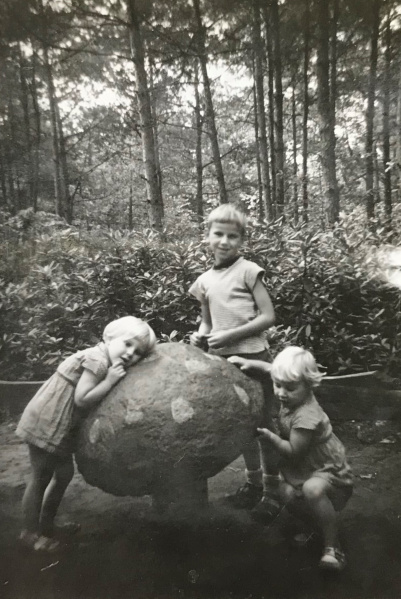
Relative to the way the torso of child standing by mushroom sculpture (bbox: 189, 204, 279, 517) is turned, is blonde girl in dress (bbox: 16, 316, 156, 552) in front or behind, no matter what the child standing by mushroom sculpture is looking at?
in front

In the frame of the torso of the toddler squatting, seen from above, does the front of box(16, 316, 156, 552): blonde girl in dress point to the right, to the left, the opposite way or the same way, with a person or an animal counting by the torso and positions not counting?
the opposite way

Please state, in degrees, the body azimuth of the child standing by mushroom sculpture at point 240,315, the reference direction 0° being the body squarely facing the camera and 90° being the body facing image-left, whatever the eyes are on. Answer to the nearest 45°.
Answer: approximately 45°

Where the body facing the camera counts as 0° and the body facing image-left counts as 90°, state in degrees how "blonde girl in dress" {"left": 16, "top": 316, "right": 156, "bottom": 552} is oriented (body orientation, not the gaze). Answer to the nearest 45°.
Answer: approximately 270°

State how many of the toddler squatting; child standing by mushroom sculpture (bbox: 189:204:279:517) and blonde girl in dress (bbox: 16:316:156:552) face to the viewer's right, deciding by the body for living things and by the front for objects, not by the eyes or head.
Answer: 1

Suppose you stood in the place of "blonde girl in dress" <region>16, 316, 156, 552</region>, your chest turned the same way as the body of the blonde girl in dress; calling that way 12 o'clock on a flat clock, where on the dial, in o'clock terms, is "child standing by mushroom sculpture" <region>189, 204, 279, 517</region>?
The child standing by mushroom sculpture is roughly at 12 o'clock from the blonde girl in dress.

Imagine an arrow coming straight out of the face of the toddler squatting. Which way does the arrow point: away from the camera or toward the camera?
toward the camera

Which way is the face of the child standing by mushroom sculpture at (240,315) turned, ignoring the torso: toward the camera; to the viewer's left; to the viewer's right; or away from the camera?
toward the camera

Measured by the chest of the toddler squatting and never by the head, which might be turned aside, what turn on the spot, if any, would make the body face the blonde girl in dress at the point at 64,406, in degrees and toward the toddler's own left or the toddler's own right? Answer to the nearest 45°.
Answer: approximately 45° to the toddler's own right
